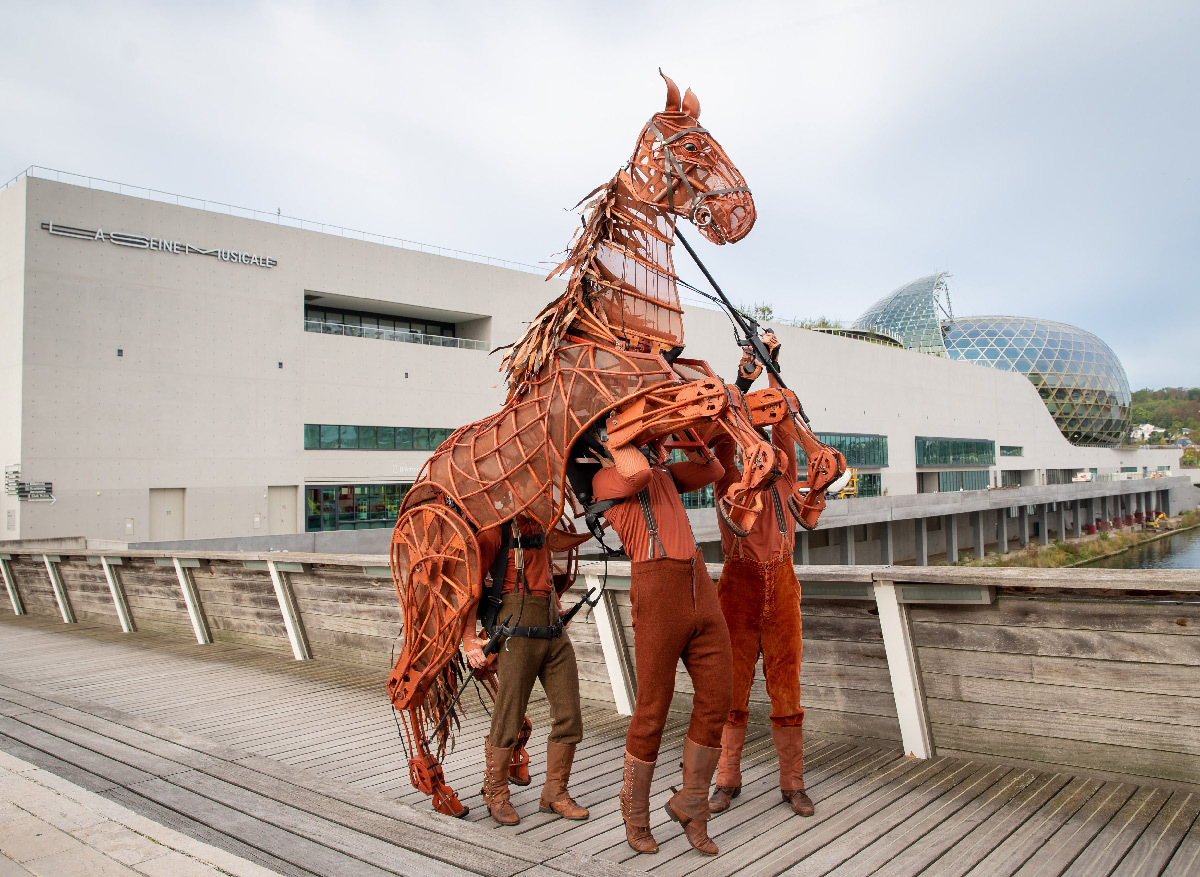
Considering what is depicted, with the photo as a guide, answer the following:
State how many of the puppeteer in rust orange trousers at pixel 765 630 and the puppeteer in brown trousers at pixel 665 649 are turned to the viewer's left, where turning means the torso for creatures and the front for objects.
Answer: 0

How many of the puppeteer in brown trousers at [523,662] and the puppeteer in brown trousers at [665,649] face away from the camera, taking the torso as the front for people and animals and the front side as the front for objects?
0

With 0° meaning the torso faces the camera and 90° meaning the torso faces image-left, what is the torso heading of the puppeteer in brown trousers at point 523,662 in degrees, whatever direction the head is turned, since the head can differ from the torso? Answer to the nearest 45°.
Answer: approximately 315°

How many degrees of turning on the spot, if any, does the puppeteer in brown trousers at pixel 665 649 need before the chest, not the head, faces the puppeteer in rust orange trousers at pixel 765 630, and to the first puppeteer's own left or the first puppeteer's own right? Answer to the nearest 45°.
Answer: approximately 90° to the first puppeteer's own left

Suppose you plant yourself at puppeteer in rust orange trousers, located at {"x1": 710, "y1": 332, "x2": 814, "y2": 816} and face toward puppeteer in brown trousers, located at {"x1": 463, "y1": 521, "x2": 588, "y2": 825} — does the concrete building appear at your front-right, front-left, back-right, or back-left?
front-right

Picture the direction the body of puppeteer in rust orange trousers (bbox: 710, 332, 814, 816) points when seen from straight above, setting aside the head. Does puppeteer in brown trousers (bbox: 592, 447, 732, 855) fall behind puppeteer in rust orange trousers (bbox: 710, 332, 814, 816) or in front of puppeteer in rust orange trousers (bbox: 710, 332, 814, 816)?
in front

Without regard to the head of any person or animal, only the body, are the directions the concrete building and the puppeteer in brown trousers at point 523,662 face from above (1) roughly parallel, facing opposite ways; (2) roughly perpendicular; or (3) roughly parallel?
roughly parallel

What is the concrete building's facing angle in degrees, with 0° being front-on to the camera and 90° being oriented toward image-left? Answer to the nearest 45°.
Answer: approximately 315°

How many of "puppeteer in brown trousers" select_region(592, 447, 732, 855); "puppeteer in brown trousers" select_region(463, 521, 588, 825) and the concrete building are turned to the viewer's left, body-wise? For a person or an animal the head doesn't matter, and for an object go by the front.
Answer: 0

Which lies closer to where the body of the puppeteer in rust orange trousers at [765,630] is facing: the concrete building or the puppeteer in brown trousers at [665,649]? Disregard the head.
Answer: the puppeteer in brown trousers

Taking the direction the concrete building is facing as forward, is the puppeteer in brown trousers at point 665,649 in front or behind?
in front

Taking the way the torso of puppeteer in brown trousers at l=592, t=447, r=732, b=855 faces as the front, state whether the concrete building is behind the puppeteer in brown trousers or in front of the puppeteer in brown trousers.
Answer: behind

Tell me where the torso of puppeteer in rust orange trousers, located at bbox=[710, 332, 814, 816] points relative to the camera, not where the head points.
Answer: toward the camera
